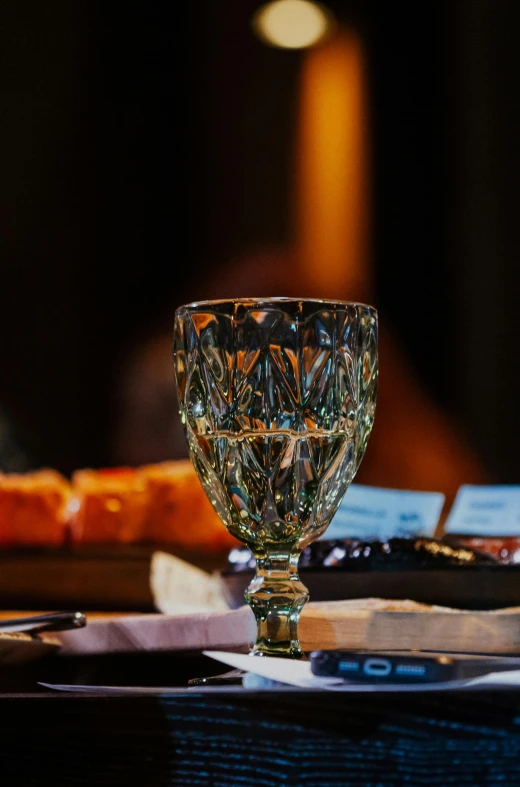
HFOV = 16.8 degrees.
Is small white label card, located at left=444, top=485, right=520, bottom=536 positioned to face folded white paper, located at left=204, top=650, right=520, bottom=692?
yes

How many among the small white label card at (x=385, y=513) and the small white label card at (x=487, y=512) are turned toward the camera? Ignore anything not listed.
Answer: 2

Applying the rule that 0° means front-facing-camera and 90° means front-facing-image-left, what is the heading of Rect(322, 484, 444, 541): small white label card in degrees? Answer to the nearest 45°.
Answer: approximately 0°
